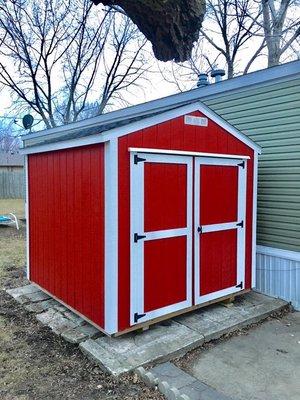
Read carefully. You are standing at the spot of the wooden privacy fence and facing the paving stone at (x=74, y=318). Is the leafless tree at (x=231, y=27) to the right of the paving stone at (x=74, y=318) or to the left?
left

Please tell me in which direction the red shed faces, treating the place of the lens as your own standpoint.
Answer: facing the viewer and to the right of the viewer

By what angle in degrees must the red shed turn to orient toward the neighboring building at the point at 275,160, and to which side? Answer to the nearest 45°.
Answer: approximately 90° to its left

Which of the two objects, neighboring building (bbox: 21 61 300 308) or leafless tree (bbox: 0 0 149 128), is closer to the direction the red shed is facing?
the neighboring building

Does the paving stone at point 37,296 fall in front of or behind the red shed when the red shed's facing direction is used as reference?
behind
